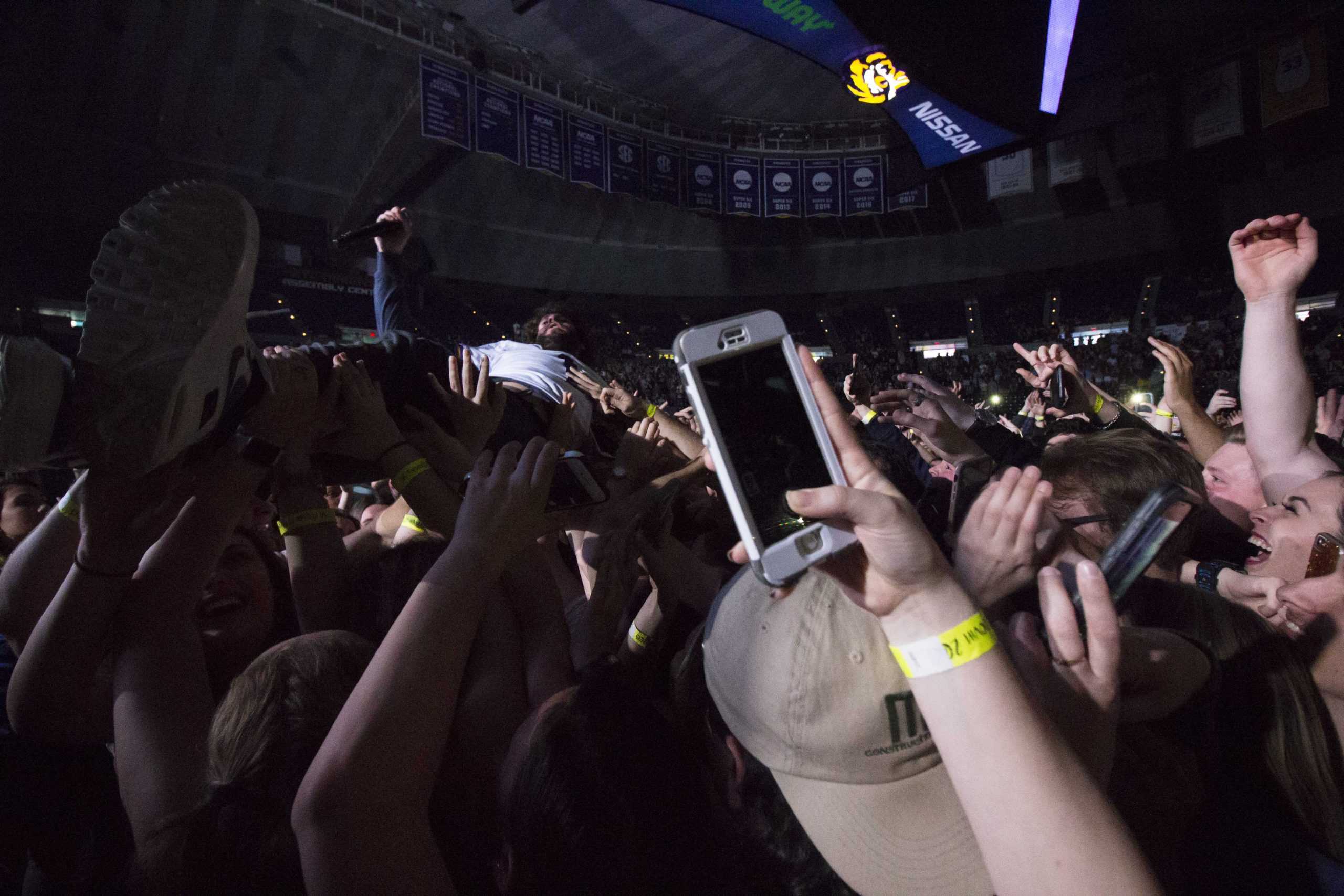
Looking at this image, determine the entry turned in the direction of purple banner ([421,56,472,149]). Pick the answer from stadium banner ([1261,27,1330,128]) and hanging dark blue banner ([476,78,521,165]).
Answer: the stadium banner

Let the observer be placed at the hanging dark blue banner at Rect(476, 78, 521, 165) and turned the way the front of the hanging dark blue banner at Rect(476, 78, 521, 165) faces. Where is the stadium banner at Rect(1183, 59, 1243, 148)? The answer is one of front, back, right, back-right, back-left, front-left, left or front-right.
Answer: front-left

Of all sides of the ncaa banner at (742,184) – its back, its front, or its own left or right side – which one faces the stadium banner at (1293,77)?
left

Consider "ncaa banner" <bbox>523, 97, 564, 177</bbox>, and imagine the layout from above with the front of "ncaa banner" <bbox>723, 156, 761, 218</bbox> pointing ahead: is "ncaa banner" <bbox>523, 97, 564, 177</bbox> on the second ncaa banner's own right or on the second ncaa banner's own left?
on the second ncaa banner's own right

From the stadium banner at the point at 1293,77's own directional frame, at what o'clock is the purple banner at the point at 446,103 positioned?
The purple banner is roughly at 12 o'clock from the stadium banner.

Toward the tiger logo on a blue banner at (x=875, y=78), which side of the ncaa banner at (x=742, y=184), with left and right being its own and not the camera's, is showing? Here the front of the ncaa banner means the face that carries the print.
front

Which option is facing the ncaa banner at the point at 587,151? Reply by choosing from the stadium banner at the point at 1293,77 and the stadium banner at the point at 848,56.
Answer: the stadium banner at the point at 1293,77

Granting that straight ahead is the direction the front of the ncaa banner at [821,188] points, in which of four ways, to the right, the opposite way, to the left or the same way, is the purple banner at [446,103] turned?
to the left

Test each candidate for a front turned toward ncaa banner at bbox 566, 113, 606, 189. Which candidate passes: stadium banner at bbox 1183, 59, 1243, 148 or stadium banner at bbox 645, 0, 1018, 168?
stadium banner at bbox 1183, 59, 1243, 148

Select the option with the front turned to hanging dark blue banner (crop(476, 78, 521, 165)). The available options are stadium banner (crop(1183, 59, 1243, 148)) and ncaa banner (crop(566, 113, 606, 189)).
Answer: the stadium banner

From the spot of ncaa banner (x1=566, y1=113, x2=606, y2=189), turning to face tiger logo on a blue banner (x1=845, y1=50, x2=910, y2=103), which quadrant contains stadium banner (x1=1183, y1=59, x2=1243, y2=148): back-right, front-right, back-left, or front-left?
front-left

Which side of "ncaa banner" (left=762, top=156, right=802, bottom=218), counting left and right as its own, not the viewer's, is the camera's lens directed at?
front

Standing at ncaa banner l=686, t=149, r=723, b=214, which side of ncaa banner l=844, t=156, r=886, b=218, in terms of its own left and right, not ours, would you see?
right

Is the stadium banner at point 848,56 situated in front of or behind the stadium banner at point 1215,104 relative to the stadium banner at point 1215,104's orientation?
in front

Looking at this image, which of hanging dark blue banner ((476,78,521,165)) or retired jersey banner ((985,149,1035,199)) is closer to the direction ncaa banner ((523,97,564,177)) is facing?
the retired jersey banner

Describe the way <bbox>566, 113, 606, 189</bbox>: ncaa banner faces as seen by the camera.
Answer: facing the viewer and to the right of the viewer

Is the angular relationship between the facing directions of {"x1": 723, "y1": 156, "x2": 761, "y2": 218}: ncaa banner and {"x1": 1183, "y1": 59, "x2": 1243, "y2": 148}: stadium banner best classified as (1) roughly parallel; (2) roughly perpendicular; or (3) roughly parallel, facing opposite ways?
roughly perpendicular

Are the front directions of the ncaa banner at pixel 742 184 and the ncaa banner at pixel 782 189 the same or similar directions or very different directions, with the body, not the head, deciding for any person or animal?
same or similar directions

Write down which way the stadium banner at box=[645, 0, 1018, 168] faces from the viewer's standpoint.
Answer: facing the viewer

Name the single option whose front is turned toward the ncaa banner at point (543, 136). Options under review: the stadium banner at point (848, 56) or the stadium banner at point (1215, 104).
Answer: the stadium banner at point (1215, 104)
